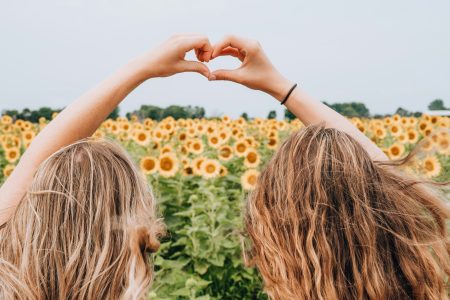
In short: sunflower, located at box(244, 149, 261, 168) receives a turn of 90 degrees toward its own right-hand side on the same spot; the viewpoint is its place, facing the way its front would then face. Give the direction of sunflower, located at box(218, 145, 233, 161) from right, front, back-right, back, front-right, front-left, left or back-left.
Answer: front-right

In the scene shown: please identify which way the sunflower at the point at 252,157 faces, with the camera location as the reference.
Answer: facing the viewer

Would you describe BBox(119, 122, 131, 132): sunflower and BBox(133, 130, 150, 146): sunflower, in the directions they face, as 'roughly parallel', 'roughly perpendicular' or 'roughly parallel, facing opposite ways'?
roughly parallel

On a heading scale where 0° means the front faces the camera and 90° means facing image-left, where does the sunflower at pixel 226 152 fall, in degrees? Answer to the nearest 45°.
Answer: approximately 0°

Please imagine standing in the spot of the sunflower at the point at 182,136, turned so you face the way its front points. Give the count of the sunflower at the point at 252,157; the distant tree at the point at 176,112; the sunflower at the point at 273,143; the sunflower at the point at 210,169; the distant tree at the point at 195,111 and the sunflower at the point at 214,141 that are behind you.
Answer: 2

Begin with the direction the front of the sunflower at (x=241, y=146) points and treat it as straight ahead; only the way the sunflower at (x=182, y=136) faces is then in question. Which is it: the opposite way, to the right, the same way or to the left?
the same way

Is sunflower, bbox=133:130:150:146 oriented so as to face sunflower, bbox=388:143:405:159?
no

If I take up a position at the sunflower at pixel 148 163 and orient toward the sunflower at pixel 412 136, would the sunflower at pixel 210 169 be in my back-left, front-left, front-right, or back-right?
front-right

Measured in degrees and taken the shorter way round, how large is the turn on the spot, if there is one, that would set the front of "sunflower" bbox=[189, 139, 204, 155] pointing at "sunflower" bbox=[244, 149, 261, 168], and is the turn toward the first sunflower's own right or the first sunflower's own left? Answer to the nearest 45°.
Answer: approximately 45° to the first sunflower's own left

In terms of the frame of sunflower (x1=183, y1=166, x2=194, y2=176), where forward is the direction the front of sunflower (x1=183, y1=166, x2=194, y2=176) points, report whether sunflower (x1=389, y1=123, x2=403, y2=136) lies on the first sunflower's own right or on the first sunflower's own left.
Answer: on the first sunflower's own left

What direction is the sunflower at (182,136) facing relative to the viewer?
toward the camera

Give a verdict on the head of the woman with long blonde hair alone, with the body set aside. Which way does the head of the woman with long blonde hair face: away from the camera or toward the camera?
away from the camera

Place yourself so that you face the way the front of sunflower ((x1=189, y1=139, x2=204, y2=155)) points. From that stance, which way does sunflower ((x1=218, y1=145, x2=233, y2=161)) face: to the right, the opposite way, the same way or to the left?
the same way

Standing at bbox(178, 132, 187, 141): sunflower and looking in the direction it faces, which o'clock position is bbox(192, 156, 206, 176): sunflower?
bbox(192, 156, 206, 176): sunflower is roughly at 12 o'clock from bbox(178, 132, 187, 141): sunflower.

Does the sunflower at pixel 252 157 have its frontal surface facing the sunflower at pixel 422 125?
no

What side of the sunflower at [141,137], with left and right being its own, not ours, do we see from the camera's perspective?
front

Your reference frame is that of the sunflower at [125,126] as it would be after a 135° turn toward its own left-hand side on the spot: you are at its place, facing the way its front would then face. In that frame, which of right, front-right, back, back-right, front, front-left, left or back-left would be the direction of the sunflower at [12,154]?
back

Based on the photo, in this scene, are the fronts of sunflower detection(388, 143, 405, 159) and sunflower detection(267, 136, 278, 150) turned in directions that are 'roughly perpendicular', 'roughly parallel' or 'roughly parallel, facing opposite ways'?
roughly parallel

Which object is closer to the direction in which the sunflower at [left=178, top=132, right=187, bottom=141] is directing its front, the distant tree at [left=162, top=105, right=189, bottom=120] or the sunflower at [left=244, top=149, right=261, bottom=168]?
the sunflower

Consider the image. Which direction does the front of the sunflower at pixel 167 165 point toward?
toward the camera
